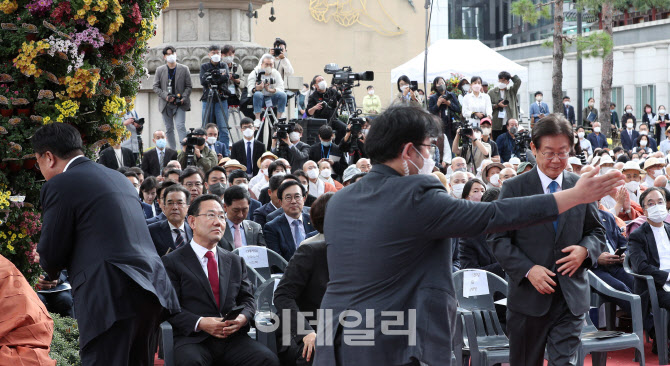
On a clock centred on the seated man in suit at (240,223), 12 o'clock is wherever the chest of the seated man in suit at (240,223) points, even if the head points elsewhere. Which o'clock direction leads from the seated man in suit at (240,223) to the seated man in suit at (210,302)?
the seated man in suit at (210,302) is roughly at 12 o'clock from the seated man in suit at (240,223).

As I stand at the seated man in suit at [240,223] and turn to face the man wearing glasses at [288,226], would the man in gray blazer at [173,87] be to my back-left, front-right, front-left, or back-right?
back-left

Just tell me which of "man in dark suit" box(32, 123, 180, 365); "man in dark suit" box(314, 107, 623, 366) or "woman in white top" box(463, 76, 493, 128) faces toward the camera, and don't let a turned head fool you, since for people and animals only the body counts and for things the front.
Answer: the woman in white top

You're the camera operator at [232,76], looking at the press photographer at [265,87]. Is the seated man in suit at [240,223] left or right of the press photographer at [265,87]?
right

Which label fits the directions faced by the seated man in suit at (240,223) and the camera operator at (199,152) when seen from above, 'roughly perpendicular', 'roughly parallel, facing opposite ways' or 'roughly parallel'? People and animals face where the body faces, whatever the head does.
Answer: roughly parallel

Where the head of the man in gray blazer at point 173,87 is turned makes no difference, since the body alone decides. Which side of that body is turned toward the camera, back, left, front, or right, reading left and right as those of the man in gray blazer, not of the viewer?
front

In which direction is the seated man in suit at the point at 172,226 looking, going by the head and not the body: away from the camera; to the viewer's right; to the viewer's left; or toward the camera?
toward the camera

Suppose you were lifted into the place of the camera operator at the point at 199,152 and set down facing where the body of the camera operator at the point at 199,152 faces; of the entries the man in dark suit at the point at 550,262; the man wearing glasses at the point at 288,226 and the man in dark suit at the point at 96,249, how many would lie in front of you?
3

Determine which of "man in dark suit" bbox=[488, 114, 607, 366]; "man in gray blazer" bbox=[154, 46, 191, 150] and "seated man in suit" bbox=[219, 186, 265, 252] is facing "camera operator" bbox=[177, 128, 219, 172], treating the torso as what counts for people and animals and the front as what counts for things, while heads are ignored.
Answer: the man in gray blazer

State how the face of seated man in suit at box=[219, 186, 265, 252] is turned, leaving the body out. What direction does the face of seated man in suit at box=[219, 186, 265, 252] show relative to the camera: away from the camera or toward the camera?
toward the camera

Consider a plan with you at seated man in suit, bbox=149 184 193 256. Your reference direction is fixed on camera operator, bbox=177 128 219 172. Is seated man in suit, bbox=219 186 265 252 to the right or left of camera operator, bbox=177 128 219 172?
right

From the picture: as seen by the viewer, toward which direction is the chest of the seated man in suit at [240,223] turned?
toward the camera

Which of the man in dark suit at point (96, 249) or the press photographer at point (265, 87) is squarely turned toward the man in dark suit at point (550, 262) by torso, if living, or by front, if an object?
the press photographer

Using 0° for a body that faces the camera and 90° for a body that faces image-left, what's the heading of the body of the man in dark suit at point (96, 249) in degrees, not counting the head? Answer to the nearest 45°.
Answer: approximately 135°
